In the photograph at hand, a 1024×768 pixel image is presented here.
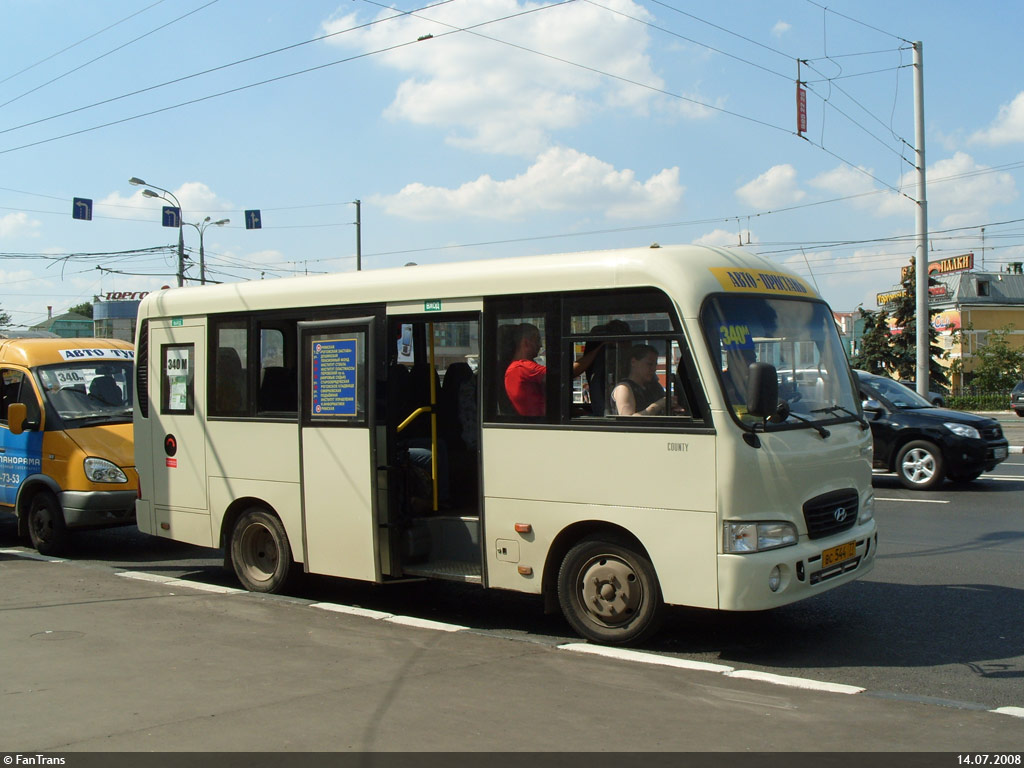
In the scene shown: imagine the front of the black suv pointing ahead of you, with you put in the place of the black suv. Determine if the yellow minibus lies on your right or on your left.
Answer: on your right

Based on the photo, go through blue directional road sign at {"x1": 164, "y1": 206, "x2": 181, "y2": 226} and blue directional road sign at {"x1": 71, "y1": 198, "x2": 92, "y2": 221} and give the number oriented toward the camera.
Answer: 2

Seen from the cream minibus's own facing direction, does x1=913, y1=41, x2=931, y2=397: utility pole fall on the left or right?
on its left

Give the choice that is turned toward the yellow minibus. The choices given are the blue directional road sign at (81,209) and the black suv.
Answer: the blue directional road sign

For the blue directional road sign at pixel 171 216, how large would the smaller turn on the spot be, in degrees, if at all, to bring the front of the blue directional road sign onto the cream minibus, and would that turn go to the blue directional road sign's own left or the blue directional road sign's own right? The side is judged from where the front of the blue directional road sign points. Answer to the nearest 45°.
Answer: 0° — it already faces it

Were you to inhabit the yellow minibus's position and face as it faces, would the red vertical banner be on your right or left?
on your left

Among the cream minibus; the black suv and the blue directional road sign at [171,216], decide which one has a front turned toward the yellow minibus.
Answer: the blue directional road sign

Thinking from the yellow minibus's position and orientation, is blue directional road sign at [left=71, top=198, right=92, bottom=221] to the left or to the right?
on its left

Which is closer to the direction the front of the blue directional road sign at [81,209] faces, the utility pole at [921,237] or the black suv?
the black suv

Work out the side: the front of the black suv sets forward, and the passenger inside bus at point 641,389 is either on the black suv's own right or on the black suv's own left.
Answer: on the black suv's own right

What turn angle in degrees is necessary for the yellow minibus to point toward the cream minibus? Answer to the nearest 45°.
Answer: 0° — it already faces it

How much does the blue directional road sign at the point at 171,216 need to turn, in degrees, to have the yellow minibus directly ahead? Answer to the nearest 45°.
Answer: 0° — it already faces it

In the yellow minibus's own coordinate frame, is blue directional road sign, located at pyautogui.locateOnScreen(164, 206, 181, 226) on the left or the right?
on its left

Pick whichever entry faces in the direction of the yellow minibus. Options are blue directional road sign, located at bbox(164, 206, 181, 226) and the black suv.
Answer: the blue directional road sign

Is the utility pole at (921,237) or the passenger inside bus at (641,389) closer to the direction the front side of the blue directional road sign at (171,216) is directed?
the passenger inside bus

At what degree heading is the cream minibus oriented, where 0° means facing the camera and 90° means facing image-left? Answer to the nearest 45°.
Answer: approximately 315°
